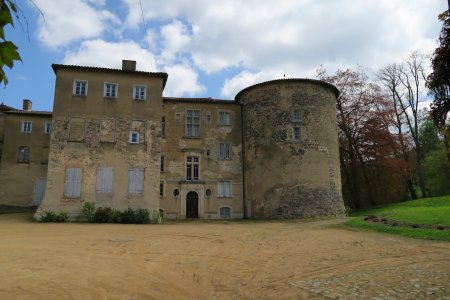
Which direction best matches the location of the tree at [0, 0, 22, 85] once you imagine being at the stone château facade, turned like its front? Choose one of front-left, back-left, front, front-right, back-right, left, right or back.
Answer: front

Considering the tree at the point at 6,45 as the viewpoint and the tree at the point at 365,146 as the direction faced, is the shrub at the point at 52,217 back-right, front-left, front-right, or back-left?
front-left

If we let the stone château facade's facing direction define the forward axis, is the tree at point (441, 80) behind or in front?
in front

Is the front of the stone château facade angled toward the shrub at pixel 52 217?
no

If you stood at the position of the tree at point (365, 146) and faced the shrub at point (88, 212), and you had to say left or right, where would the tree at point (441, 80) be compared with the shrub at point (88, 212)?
left

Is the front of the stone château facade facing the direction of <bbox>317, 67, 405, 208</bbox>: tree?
no

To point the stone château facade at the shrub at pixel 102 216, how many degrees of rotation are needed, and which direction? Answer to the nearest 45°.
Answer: approximately 45° to its right

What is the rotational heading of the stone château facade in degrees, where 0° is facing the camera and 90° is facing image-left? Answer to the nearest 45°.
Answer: approximately 0°
